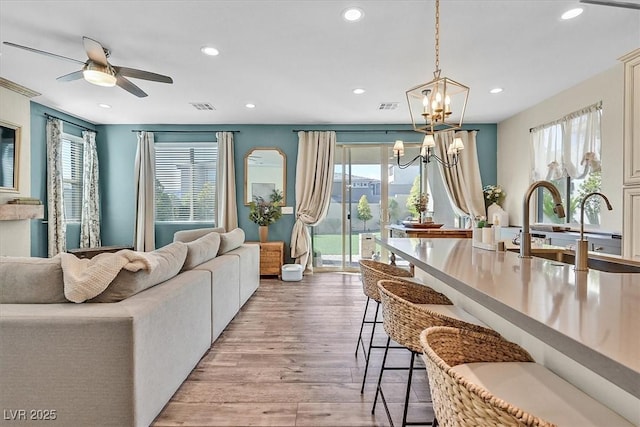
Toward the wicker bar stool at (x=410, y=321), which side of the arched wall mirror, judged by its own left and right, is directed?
front

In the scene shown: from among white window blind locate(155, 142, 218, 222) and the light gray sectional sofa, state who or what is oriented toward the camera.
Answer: the white window blind

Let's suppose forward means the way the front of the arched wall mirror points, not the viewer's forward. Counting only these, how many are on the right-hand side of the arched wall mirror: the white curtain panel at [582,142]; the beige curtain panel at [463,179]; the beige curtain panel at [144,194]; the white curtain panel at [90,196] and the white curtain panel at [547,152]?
2

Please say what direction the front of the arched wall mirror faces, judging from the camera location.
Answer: facing the viewer

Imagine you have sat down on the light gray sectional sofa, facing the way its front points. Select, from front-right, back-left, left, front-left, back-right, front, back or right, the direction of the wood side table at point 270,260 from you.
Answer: right

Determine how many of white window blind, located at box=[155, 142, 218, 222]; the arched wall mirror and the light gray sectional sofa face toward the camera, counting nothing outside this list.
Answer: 2

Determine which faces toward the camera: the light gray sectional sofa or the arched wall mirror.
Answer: the arched wall mirror

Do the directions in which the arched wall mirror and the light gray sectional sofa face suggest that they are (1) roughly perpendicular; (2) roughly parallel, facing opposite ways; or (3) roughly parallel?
roughly perpendicular

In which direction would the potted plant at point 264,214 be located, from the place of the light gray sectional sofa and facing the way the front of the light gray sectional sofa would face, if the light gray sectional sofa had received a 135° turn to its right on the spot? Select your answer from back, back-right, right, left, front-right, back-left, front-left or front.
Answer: front-left

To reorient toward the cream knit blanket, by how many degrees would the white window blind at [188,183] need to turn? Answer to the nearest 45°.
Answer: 0° — it already faces it

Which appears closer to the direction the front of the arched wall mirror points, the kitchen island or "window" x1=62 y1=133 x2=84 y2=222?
the kitchen island

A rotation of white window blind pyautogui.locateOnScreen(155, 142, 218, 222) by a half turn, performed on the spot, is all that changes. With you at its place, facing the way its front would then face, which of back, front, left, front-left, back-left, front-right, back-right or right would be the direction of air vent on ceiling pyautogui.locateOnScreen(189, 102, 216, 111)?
back

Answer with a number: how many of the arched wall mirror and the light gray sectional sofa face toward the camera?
1

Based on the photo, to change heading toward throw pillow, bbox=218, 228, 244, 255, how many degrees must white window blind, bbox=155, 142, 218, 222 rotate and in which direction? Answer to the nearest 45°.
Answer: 0° — it already faces it
